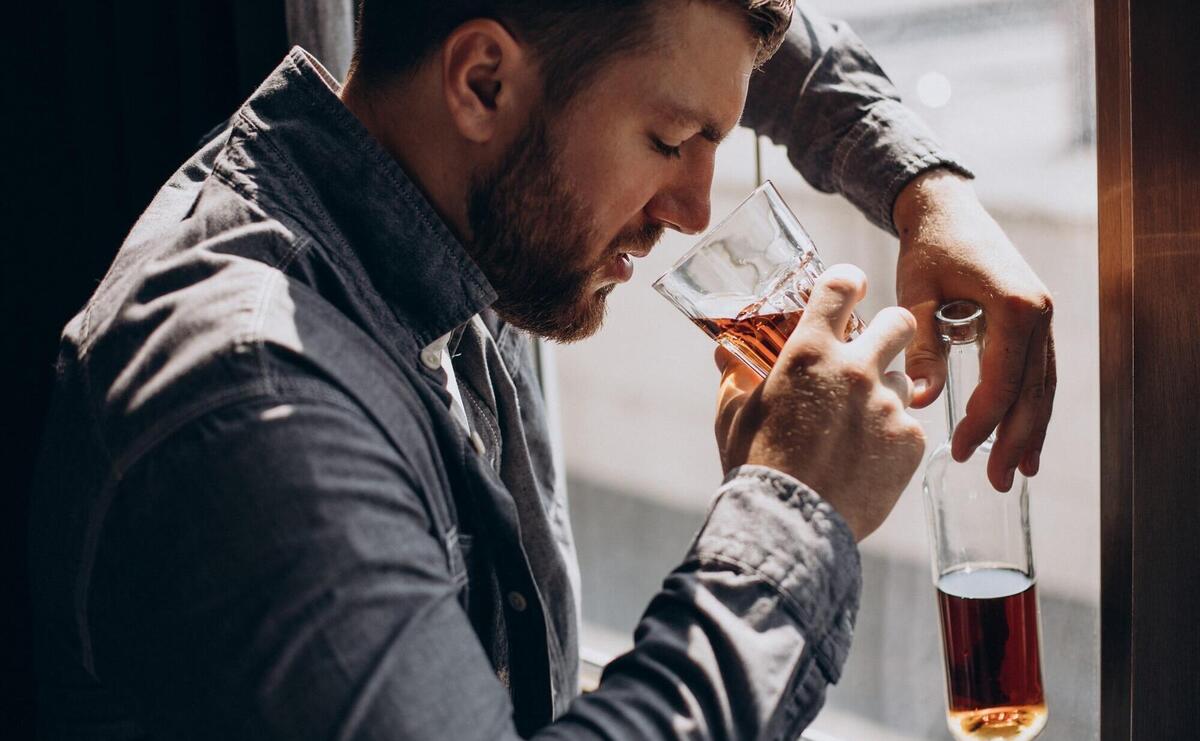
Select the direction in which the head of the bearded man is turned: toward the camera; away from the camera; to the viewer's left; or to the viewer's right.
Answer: to the viewer's right

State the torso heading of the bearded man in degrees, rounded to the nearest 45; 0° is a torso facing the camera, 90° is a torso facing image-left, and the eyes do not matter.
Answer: approximately 270°
